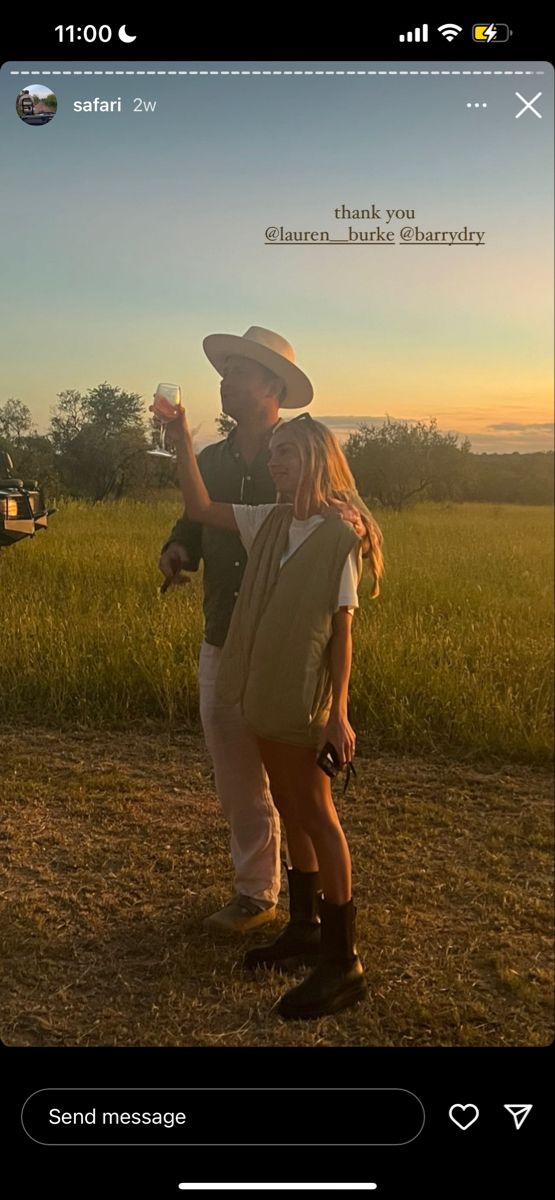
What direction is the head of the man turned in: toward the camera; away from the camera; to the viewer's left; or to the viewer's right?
to the viewer's left

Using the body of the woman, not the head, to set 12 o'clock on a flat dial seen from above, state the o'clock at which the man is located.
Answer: The man is roughly at 4 o'clock from the woman.

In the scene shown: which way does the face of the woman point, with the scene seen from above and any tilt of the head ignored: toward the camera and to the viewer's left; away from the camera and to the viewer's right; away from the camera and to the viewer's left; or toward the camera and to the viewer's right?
toward the camera and to the viewer's left

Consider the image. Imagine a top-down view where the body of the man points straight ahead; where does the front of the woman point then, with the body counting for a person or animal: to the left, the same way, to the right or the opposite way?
the same way

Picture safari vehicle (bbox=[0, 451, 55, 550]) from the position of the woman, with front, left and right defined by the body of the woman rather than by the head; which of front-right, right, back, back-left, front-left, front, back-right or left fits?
right

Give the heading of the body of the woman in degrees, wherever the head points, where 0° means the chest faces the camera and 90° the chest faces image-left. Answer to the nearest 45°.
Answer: approximately 45°

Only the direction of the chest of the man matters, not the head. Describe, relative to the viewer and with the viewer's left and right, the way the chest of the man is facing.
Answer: facing the viewer and to the left of the viewer

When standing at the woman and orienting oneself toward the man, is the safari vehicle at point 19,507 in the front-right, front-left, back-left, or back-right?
front-left

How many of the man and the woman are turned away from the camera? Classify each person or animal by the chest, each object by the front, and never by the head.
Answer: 0

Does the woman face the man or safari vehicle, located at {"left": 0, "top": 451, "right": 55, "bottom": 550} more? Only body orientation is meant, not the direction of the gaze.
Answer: the safari vehicle

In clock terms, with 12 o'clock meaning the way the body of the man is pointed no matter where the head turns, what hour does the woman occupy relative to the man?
The woman is roughly at 10 o'clock from the man.
